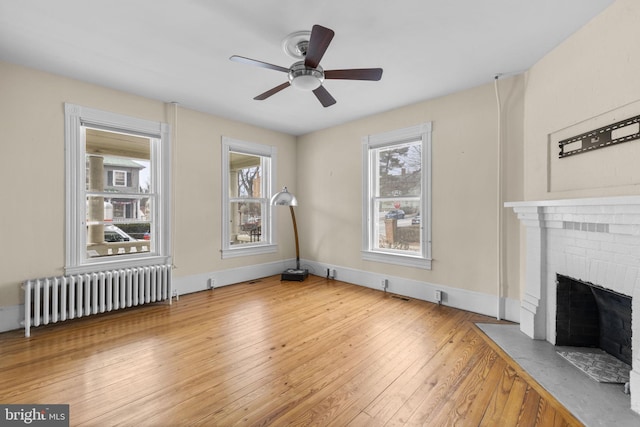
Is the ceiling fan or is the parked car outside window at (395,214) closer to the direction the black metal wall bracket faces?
the ceiling fan

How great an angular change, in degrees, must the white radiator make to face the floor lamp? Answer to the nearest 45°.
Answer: approximately 45° to its left

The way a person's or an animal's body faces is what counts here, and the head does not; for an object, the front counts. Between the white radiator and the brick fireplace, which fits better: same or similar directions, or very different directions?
very different directions

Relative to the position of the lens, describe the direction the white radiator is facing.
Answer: facing the viewer and to the right of the viewer

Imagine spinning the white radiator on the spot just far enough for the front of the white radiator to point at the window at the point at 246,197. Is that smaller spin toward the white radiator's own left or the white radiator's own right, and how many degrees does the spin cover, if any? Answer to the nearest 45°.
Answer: approximately 45° to the white radiator's own left

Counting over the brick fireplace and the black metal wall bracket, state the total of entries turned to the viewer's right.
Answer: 0

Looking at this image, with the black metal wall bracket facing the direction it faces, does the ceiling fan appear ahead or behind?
ahead

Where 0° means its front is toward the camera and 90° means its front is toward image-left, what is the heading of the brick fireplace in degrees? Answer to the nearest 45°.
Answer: approximately 45°

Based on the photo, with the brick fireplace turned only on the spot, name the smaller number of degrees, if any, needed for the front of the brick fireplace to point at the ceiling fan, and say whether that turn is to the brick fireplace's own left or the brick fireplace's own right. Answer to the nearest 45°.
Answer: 0° — it already faces it

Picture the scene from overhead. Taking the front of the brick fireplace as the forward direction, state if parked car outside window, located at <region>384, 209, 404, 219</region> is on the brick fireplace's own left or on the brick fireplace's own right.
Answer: on the brick fireplace's own right
